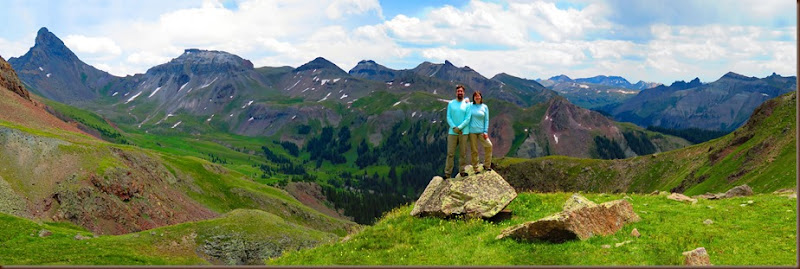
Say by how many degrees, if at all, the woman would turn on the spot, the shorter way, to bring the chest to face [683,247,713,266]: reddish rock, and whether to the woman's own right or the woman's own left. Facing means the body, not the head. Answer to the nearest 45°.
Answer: approximately 45° to the woman's own left

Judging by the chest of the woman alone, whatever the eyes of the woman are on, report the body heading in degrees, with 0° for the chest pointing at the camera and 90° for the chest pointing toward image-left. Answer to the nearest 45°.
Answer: approximately 0°

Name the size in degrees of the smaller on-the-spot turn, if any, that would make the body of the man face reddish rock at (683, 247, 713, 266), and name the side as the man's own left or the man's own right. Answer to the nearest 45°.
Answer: approximately 45° to the man's own left

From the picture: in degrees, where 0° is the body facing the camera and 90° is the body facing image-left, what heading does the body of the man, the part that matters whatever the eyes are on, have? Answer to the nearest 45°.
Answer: approximately 0°

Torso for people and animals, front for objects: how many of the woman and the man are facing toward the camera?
2

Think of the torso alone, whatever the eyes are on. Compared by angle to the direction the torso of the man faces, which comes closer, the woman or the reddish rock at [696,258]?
the reddish rock

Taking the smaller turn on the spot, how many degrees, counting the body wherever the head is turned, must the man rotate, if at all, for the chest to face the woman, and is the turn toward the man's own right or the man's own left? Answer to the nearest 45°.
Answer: approximately 90° to the man's own left
